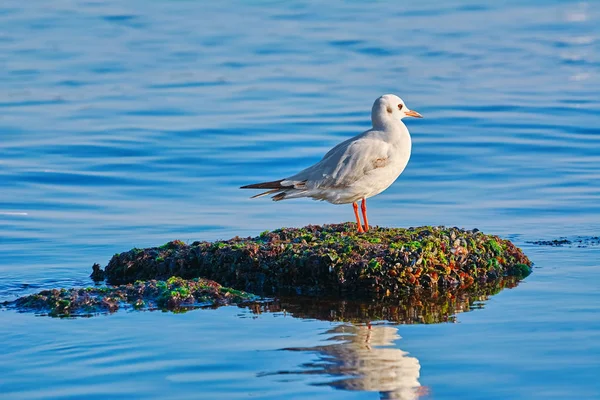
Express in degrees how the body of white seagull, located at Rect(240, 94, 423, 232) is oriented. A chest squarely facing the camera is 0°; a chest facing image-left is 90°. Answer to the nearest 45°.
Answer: approximately 270°

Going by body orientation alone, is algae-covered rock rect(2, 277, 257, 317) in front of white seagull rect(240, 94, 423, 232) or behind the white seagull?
behind

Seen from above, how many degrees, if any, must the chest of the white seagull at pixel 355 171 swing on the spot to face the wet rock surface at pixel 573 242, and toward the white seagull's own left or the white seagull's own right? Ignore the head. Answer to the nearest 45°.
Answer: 0° — it already faces it
